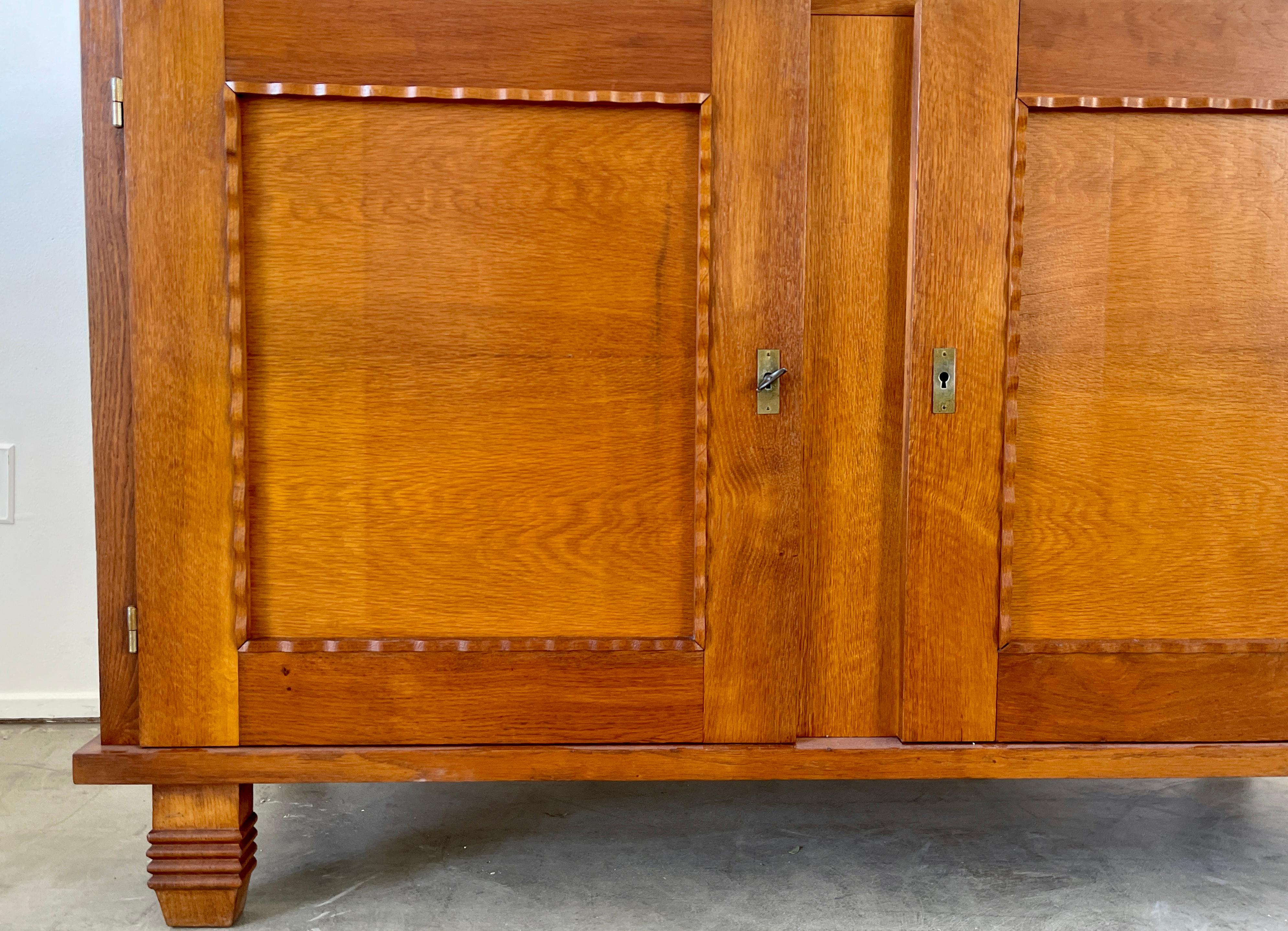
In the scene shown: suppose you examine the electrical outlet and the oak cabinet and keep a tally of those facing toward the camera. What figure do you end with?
2

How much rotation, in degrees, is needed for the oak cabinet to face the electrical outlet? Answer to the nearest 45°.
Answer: approximately 135° to its right

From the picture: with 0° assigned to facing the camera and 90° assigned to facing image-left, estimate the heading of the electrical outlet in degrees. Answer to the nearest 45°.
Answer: approximately 0°

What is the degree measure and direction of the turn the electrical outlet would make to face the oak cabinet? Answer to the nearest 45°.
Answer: approximately 45° to its left

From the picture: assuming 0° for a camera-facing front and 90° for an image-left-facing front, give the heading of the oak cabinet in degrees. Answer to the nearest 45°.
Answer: approximately 0°
